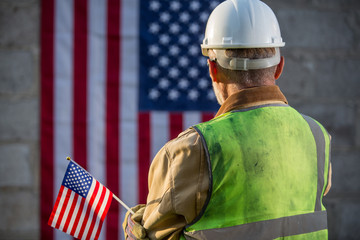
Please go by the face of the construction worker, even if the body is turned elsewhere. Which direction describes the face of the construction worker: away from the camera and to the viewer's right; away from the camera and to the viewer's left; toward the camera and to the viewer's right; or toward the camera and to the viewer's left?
away from the camera and to the viewer's left

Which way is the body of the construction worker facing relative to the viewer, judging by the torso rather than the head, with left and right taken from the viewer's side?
facing away from the viewer and to the left of the viewer
